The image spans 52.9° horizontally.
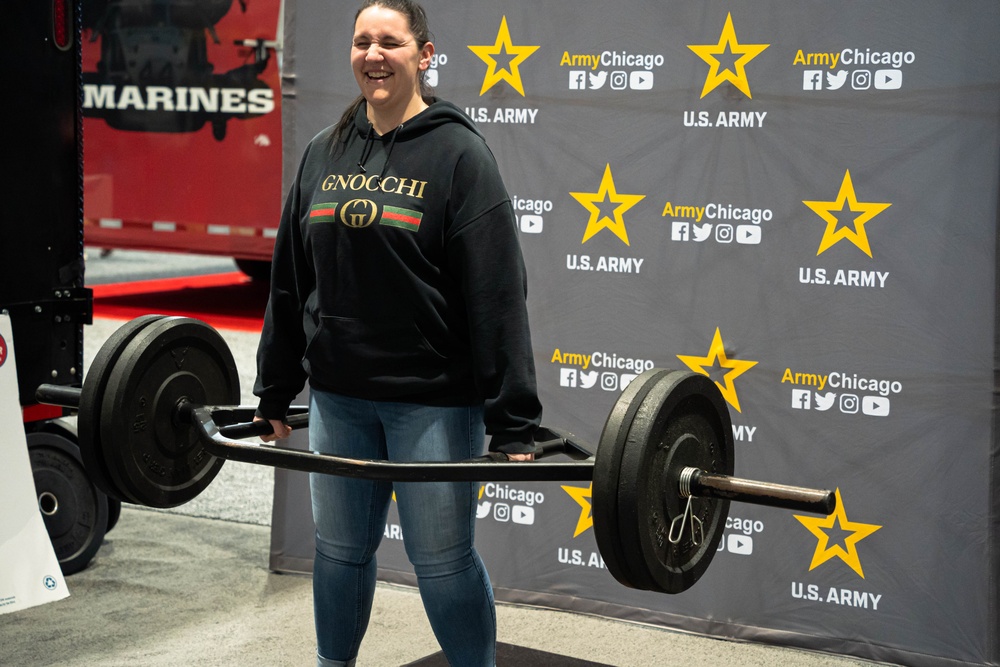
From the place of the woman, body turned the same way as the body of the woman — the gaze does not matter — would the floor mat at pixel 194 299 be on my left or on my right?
on my right

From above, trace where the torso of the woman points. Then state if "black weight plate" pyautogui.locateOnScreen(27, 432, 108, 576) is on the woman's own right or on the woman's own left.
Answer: on the woman's own right

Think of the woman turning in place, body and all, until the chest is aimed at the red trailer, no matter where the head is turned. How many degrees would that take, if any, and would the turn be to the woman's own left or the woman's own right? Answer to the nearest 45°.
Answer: approximately 135° to the woman's own right

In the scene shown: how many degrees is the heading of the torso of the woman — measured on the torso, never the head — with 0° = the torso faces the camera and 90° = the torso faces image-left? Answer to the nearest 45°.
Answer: approximately 45°
